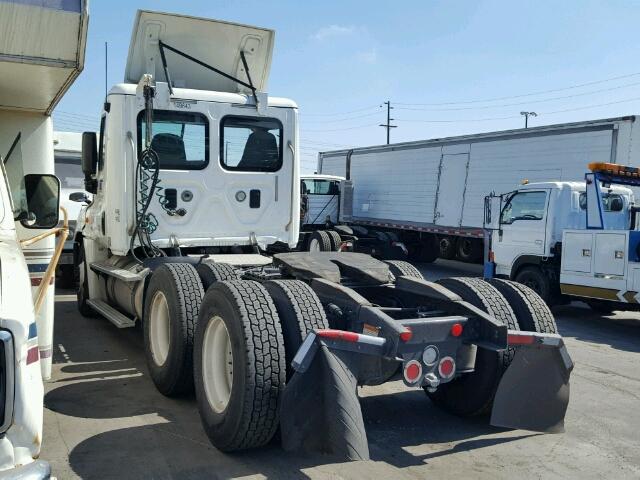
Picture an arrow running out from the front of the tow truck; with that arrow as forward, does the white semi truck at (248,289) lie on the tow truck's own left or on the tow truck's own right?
on the tow truck's own left

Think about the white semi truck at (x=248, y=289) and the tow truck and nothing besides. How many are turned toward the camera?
0

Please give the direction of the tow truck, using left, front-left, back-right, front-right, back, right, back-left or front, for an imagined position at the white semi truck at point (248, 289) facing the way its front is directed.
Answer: right

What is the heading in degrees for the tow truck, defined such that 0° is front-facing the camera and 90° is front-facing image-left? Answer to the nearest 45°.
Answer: approximately 135°

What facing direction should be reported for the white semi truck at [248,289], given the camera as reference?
facing away from the viewer and to the left of the viewer
